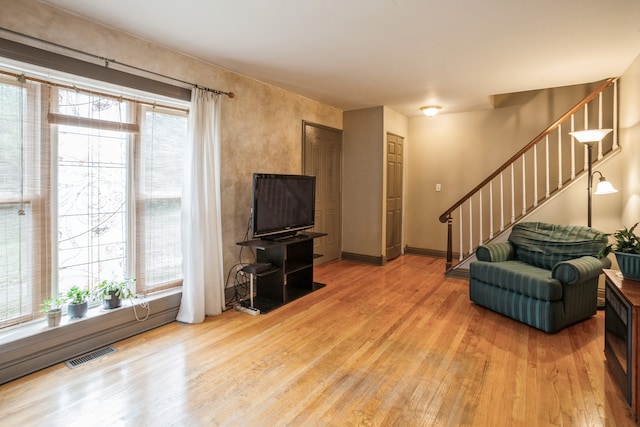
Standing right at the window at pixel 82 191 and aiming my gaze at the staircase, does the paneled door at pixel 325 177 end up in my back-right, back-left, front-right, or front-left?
front-left

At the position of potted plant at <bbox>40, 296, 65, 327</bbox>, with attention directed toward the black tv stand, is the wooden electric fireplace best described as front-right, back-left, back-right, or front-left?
front-right

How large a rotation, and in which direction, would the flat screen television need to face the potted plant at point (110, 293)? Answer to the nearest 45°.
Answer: approximately 90° to its right

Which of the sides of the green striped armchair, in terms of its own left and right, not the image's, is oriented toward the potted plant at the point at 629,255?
left

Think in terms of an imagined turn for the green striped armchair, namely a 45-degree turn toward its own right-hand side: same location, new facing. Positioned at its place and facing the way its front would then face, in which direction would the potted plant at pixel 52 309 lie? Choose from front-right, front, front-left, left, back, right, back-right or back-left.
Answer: front-left

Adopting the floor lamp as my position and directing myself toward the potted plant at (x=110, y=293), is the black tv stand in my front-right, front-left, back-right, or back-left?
front-right

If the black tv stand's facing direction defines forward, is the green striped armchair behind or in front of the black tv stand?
in front

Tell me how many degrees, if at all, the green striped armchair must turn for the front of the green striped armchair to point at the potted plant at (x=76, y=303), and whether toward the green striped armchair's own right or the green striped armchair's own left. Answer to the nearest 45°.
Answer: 0° — it already faces it

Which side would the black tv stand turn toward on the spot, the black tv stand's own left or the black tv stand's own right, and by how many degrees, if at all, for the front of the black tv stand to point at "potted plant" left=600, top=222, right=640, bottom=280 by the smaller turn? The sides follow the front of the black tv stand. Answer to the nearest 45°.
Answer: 0° — it already faces it

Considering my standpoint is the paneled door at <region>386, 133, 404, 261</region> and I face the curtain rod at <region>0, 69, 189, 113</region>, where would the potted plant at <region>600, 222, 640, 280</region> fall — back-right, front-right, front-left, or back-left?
front-left

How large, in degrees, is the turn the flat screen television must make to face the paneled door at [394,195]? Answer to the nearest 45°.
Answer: approximately 90° to its left

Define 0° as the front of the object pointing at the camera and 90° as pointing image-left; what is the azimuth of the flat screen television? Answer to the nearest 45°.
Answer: approximately 315°

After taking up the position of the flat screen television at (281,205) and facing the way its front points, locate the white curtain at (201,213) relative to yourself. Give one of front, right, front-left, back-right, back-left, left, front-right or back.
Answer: right

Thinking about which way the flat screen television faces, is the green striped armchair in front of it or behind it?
in front

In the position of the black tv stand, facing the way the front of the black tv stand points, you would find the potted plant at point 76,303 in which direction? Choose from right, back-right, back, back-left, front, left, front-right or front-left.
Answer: right

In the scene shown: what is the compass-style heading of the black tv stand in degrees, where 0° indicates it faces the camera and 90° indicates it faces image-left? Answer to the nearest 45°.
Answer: approximately 315°

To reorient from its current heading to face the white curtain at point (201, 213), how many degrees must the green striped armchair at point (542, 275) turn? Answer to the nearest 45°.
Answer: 0° — it already faces it

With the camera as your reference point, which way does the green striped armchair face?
facing the viewer and to the left of the viewer

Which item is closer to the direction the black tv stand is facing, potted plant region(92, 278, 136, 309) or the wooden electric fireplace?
the wooden electric fireplace
